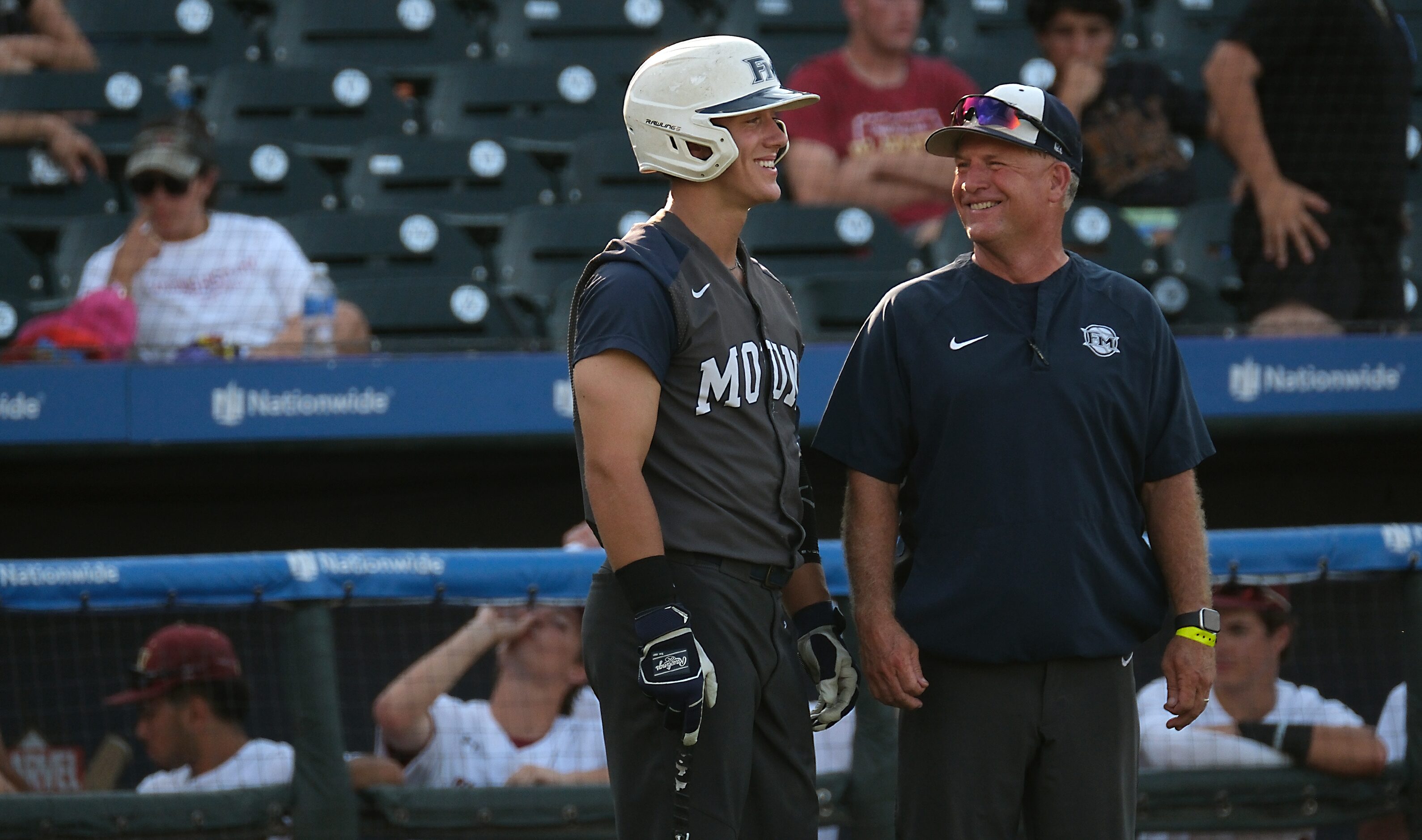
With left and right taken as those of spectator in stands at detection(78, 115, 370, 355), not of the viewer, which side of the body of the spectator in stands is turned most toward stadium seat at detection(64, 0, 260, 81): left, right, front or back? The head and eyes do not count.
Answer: back

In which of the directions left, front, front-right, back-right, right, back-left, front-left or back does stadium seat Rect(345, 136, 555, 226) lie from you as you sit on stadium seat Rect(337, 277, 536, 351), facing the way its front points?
back

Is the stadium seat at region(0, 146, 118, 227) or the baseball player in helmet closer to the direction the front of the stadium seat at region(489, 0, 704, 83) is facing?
the baseball player in helmet

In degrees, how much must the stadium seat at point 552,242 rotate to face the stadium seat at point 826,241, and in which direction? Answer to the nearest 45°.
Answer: approximately 90° to its left

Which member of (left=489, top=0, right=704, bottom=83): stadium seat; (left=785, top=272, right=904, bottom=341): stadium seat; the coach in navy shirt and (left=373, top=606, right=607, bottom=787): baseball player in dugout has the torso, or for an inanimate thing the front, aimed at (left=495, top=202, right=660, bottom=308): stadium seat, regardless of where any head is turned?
(left=489, top=0, right=704, bottom=83): stadium seat
